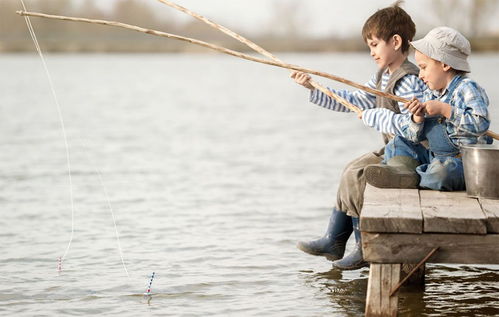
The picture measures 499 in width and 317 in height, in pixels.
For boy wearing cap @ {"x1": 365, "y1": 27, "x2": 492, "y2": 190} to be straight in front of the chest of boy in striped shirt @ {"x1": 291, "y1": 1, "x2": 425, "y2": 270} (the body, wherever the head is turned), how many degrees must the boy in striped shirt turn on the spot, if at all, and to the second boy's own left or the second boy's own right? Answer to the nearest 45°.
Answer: approximately 135° to the second boy's own left

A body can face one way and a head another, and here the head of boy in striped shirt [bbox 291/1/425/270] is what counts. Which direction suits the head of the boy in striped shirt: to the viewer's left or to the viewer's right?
to the viewer's left

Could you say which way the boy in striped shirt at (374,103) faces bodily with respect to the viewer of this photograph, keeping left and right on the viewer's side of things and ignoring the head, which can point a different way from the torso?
facing to the left of the viewer
